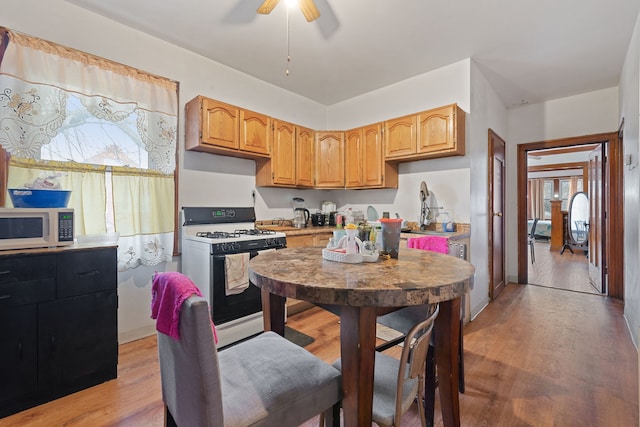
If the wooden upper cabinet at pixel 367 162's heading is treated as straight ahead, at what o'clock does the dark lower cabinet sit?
The dark lower cabinet is roughly at 12 o'clock from the wooden upper cabinet.

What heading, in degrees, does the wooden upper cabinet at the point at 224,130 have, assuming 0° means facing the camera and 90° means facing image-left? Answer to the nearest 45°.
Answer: approximately 315°

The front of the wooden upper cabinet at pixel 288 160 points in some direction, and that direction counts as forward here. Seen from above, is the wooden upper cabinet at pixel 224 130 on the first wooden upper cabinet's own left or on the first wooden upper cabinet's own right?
on the first wooden upper cabinet's own right

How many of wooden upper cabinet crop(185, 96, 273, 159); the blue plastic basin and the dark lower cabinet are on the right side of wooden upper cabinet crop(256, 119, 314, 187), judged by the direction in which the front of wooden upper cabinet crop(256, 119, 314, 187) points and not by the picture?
3

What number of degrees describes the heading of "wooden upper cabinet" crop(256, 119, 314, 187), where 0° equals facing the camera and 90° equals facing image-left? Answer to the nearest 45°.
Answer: approximately 315°

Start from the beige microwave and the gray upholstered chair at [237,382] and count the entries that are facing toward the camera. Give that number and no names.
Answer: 1

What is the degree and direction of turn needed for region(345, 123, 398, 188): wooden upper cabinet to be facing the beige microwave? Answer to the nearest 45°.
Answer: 0° — it already faces it

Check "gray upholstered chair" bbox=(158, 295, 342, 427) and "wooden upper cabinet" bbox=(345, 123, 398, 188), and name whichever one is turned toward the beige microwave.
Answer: the wooden upper cabinet

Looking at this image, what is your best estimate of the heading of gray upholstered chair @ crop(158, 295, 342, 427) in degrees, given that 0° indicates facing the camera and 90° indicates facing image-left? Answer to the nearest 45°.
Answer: approximately 225°
